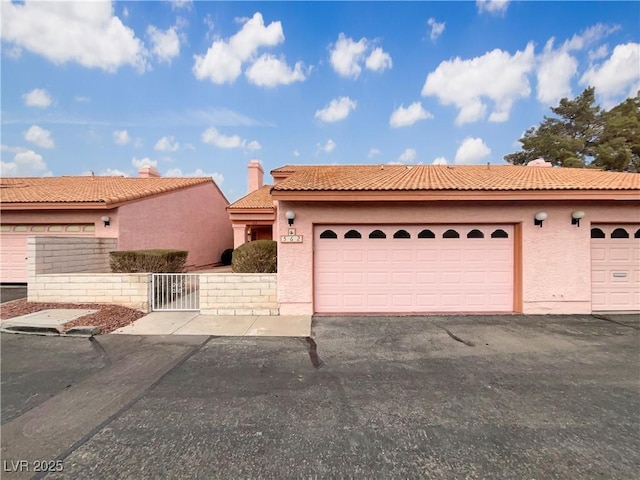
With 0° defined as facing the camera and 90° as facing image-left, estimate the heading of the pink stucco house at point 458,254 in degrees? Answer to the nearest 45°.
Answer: approximately 0°

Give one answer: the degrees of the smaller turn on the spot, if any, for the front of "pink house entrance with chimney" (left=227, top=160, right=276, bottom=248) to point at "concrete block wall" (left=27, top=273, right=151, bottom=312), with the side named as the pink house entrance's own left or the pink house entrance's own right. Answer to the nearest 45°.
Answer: approximately 45° to the pink house entrance's own right

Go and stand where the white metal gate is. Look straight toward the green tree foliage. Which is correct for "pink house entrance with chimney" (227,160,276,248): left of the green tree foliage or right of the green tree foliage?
left

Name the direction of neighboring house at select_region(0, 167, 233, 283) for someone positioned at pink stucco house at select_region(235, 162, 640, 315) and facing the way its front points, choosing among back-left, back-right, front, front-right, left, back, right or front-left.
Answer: right

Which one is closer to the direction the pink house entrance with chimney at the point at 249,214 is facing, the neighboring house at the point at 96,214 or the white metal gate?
the white metal gate

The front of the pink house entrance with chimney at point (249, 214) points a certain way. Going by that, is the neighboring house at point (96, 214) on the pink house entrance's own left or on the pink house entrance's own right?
on the pink house entrance's own right

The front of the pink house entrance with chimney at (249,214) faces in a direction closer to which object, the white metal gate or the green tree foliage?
the white metal gate

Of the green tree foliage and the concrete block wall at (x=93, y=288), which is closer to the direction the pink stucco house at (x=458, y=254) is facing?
the concrete block wall

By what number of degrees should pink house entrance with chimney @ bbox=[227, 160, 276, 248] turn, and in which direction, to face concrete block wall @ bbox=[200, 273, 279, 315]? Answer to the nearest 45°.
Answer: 0° — it already faces it
